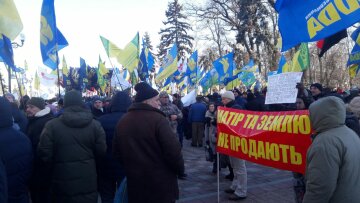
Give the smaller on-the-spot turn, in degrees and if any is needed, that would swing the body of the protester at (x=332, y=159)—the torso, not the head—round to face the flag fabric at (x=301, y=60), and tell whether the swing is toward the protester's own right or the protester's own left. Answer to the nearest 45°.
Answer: approximately 45° to the protester's own right

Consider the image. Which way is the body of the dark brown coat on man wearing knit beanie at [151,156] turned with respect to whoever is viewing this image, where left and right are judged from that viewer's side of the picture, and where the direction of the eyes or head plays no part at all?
facing away from the viewer and to the right of the viewer

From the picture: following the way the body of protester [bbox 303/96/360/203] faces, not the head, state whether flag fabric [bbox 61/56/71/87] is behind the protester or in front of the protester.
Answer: in front

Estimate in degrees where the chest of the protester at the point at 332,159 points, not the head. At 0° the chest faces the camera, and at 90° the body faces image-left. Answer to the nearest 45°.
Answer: approximately 135°

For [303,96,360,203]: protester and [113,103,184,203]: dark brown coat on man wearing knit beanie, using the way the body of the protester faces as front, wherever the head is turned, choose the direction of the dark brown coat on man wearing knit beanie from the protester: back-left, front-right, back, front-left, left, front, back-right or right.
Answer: front-left

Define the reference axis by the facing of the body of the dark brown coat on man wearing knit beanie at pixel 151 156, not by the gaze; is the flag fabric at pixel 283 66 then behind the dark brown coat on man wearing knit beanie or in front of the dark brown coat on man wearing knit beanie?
in front

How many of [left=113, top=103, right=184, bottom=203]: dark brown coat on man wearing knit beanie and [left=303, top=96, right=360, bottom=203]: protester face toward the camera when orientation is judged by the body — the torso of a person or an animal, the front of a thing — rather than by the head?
0

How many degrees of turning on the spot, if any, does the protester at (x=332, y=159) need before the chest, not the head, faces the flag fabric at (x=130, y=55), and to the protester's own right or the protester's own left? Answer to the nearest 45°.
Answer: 0° — they already face it

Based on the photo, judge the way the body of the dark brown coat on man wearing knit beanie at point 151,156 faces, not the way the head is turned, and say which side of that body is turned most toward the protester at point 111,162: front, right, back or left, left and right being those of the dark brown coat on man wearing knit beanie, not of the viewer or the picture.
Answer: left
